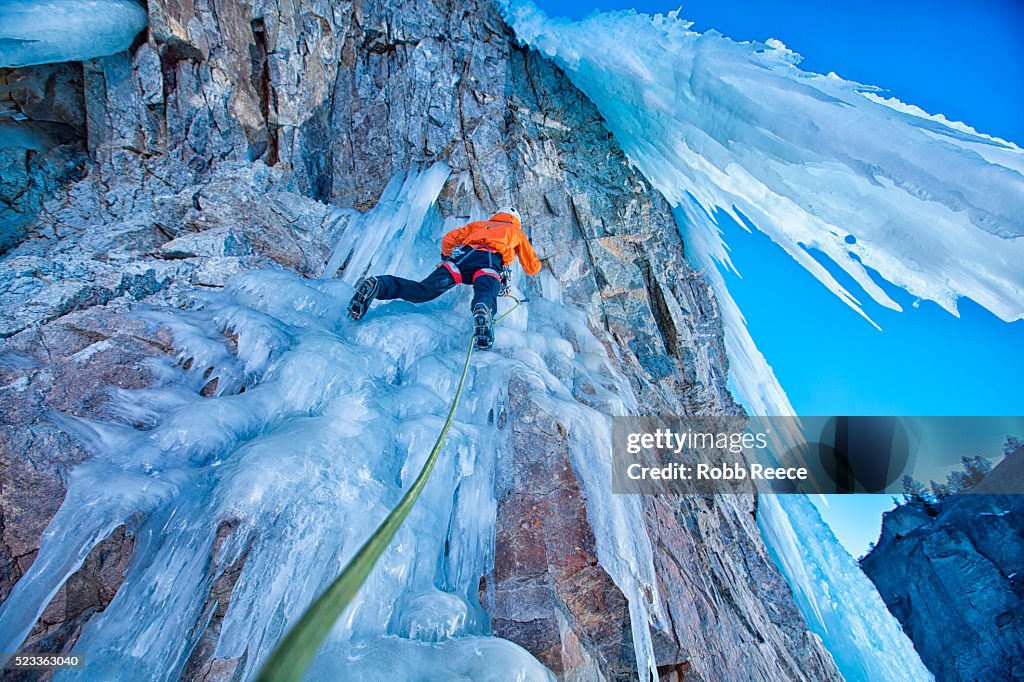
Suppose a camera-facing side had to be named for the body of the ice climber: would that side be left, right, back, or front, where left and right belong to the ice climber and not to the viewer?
back
